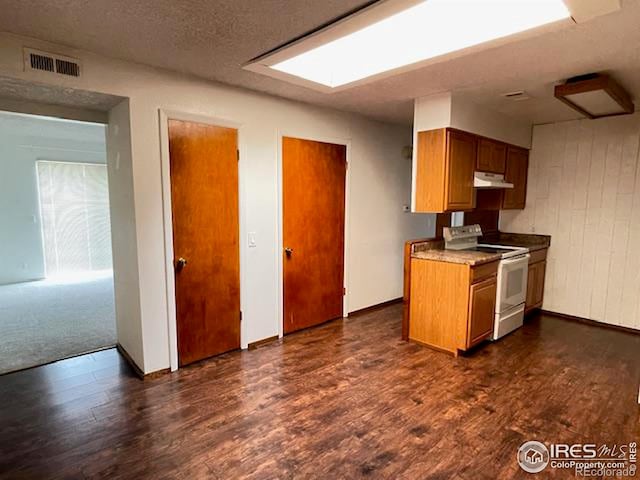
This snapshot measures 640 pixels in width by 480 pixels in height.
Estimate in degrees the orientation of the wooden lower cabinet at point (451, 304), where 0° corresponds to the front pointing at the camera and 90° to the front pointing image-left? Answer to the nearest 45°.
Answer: approximately 315°

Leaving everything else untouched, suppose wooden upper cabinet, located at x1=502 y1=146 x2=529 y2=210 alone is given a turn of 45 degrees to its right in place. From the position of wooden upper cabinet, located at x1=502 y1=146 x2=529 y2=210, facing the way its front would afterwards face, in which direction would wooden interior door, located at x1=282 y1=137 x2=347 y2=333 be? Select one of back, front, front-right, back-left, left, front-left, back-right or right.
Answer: front-right

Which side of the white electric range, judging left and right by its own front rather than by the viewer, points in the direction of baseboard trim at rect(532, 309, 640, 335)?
left

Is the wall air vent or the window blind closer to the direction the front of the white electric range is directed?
the wall air vent

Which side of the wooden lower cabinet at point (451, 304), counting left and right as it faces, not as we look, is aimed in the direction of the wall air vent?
right

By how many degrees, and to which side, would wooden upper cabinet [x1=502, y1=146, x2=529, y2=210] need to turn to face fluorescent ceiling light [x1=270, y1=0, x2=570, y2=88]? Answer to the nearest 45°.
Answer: approximately 45° to its right

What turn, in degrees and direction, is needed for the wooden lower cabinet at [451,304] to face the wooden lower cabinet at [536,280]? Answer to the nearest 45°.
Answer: approximately 90° to its left
